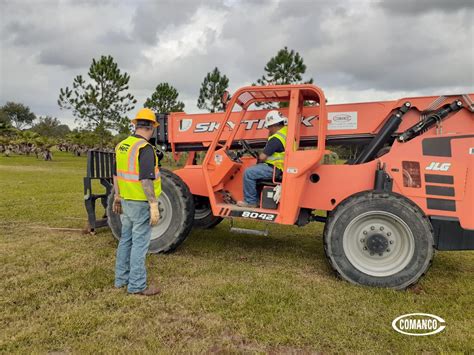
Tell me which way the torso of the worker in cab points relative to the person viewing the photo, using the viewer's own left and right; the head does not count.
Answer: facing to the left of the viewer

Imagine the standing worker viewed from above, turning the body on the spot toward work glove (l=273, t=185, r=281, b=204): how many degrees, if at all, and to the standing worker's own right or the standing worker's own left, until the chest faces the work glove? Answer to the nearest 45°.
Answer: approximately 45° to the standing worker's own right

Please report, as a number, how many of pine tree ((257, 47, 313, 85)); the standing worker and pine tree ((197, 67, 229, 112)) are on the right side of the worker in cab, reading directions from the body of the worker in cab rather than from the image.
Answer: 2

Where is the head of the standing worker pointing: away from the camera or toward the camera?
away from the camera

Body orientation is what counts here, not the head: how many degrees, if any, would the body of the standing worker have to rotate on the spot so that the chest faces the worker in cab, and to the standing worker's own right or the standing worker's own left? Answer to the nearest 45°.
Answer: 0° — they already face them

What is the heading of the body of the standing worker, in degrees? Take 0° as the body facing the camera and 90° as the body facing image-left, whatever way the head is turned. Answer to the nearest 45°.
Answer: approximately 225°

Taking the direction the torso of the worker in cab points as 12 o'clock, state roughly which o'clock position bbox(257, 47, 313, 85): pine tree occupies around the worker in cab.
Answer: The pine tree is roughly at 3 o'clock from the worker in cab.

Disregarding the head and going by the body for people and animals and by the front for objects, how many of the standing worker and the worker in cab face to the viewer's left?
1

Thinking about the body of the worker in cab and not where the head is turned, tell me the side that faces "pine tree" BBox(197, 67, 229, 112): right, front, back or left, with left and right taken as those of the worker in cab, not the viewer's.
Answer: right

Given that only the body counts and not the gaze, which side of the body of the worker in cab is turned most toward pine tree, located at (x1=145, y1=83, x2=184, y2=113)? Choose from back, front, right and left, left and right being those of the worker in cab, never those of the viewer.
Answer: right
